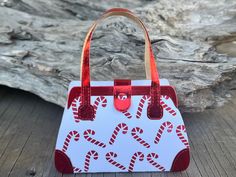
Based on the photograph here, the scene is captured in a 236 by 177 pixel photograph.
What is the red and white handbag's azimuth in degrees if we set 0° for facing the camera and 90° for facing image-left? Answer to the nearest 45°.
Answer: approximately 0°

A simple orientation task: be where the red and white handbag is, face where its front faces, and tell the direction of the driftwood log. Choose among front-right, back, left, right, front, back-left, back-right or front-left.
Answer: back
